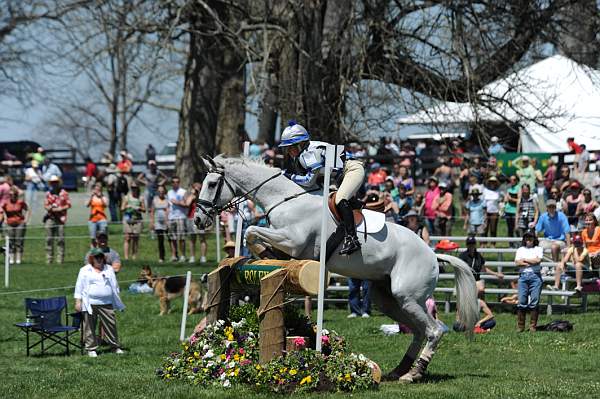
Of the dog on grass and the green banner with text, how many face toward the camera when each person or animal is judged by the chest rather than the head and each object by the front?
1

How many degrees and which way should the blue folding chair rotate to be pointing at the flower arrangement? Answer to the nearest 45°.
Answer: approximately 45° to its left

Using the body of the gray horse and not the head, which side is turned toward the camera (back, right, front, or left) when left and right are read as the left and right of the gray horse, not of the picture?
left

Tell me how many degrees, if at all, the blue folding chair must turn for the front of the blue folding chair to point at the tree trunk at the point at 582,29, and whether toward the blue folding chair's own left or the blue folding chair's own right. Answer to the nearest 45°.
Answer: approximately 90° to the blue folding chair's own left

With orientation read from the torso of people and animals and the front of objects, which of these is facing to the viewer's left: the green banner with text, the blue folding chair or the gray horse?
the gray horse

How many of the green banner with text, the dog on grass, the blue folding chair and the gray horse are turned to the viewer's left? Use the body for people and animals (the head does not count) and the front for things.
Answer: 2

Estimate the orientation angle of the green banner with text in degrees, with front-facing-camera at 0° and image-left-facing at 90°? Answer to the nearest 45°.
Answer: approximately 0°

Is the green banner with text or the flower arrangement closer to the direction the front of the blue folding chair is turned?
the flower arrangement

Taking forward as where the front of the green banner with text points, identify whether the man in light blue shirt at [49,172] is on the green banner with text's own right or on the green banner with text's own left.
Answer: on the green banner with text's own right

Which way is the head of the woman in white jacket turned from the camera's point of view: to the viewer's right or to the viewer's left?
to the viewer's right
